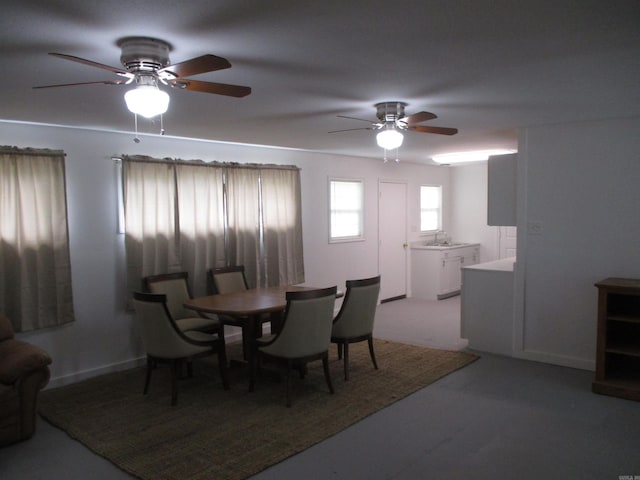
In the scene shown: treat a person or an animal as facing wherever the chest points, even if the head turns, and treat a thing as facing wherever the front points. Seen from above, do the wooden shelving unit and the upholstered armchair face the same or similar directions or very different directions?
very different directions

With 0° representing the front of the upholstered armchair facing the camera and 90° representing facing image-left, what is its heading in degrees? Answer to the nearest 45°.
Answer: approximately 315°

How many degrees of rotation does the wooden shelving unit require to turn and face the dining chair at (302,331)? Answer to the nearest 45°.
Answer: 0° — it already faces it

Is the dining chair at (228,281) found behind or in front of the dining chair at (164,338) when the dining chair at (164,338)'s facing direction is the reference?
in front

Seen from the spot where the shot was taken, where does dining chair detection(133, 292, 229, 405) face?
facing away from the viewer and to the right of the viewer

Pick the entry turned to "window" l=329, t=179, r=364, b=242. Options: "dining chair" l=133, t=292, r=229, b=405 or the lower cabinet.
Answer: the dining chair

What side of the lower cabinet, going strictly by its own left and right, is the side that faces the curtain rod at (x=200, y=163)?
right

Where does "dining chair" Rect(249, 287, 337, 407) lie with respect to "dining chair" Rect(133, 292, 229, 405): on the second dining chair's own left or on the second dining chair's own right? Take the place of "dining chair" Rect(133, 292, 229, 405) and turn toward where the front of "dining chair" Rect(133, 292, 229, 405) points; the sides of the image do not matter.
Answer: on the second dining chair's own right

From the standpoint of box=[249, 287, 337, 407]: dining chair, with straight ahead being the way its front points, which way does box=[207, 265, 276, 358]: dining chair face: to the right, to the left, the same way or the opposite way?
the opposite way

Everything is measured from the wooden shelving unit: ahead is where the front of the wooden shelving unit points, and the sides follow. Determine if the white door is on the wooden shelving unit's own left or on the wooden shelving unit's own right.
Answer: on the wooden shelving unit's own right

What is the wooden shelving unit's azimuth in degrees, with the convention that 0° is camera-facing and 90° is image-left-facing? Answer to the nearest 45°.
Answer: approximately 45°
